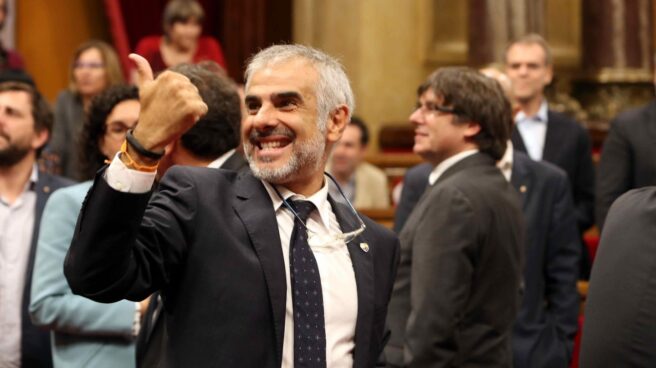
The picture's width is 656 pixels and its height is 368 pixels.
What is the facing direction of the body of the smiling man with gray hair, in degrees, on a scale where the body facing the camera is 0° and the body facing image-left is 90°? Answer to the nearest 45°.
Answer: approximately 0°

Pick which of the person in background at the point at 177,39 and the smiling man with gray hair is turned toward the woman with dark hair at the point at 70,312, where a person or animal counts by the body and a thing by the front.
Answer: the person in background

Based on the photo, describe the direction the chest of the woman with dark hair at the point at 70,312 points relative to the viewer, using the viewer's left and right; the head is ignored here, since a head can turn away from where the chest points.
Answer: facing the viewer and to the right of the viewer

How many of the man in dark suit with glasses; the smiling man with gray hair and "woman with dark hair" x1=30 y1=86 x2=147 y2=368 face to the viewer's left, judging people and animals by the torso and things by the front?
1

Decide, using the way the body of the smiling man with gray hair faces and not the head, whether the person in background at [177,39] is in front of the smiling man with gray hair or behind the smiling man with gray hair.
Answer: behind

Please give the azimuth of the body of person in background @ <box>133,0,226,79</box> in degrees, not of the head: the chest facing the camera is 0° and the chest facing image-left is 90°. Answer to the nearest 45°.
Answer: approximately 0°

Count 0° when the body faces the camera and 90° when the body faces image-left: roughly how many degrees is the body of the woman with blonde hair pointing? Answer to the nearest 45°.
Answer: approximately 45°

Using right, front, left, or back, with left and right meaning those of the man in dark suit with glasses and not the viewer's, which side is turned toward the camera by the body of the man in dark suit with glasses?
left

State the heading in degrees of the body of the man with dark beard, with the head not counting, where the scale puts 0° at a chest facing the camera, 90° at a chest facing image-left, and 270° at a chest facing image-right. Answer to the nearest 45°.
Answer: approximately 45°

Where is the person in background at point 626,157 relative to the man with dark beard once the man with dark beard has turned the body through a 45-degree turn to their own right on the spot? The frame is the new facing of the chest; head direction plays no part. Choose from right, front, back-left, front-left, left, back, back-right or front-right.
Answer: back

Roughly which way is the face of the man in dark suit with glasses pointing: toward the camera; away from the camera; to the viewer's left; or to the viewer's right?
to the viewer's left
